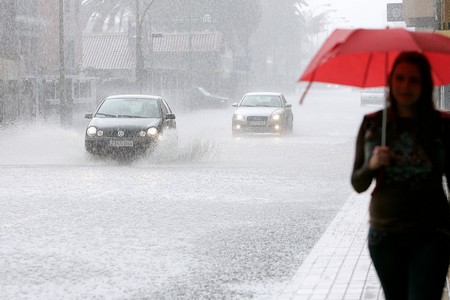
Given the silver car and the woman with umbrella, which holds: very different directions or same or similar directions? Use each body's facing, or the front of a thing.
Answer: same or similar directions

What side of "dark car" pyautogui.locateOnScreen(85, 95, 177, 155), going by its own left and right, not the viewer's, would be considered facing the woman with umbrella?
front

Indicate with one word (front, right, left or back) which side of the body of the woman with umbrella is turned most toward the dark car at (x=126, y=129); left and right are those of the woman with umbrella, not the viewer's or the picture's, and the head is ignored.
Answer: back

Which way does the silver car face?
toward the camera

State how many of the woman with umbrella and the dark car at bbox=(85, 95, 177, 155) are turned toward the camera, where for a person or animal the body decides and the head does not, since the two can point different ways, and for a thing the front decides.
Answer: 2

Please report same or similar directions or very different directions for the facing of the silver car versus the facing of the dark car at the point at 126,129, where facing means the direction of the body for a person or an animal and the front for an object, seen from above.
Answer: same or similar directions

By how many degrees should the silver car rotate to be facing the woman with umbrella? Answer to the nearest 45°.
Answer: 0° — it already faces them

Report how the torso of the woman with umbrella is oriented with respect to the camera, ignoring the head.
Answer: toward the camera

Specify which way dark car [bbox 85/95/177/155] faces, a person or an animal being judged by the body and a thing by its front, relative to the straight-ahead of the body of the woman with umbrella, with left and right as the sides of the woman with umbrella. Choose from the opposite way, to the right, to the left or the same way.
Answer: the same way

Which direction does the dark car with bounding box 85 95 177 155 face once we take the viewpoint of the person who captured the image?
facing the viewer

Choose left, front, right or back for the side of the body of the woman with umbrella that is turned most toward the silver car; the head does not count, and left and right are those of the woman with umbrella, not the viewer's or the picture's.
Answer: back

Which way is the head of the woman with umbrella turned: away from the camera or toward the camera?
toward the camera

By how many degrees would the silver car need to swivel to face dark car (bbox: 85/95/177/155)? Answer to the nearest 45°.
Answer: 0° — it already faces it
